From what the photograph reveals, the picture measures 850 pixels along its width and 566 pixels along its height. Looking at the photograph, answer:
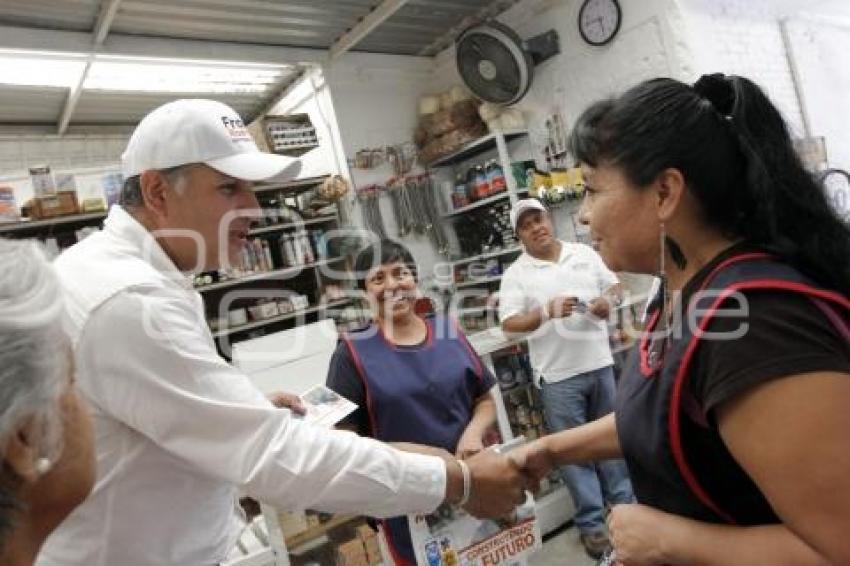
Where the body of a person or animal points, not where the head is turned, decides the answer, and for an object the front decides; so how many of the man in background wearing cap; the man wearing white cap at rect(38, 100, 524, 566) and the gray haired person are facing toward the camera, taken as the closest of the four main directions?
1

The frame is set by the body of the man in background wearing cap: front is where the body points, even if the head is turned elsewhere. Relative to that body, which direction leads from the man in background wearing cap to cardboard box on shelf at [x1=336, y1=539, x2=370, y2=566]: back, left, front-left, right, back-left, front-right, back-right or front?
front-right

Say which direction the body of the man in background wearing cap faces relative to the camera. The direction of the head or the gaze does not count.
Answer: toward the camera

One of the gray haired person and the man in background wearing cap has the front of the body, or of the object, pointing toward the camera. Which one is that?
the man in background wearing cap

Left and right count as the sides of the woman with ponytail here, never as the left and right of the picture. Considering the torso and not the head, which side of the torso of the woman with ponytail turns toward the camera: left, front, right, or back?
left

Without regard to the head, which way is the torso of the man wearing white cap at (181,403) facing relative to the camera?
to the viewer's right

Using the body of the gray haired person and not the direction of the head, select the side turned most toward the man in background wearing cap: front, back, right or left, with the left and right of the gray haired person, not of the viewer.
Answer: front

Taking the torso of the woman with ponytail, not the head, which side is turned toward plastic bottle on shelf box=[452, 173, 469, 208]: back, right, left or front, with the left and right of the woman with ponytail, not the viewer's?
right

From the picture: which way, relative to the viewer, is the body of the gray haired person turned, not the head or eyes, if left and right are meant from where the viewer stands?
facing away from the viewer and to the right of the viewer

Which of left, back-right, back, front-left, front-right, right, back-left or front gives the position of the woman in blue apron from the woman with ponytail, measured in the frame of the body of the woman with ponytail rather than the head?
front-right

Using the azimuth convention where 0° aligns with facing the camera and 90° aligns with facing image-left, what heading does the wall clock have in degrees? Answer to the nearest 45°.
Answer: approximately 45°

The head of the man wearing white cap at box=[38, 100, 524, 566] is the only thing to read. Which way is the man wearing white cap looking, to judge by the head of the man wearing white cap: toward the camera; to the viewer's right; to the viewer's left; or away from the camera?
to the viewer's right

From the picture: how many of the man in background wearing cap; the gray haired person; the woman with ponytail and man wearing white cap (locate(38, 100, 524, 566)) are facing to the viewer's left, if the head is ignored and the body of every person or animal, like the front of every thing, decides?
1

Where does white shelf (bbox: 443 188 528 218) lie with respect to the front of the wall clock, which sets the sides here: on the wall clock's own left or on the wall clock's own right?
on the wall clock's own right

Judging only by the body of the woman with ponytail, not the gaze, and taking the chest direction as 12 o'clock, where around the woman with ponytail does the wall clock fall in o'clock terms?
The wall clock is roughly at 3 o'clock from the woman with ponytail.

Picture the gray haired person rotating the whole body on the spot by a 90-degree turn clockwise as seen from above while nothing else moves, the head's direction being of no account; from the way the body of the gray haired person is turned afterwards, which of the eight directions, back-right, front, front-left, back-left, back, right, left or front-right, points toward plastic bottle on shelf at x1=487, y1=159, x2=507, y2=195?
left

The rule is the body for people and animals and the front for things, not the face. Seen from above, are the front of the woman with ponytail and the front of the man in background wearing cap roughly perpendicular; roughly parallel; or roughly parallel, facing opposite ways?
roughly perpendicular

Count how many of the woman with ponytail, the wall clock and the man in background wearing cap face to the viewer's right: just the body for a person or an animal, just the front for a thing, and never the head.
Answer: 0

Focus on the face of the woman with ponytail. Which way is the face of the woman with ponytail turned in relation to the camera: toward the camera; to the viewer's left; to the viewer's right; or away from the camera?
to the viewer's left
